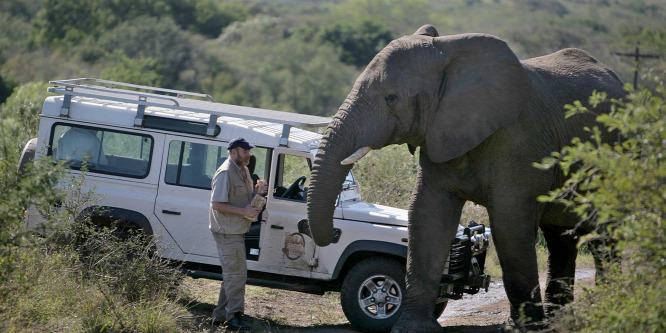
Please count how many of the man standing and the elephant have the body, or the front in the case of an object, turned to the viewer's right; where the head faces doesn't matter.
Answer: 1

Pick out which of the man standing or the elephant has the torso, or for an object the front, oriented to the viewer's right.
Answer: the man standing

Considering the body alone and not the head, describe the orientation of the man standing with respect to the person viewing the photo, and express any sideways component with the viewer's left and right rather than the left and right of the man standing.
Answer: facing to the right of the viewer

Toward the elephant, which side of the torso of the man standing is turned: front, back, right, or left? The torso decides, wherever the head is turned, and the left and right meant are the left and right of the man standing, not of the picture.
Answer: front

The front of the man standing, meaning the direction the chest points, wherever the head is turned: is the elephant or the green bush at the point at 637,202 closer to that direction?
the elephant

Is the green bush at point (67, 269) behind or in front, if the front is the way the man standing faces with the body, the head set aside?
behind

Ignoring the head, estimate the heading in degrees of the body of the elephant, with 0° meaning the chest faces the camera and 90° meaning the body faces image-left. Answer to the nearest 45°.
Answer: approximately 45°
